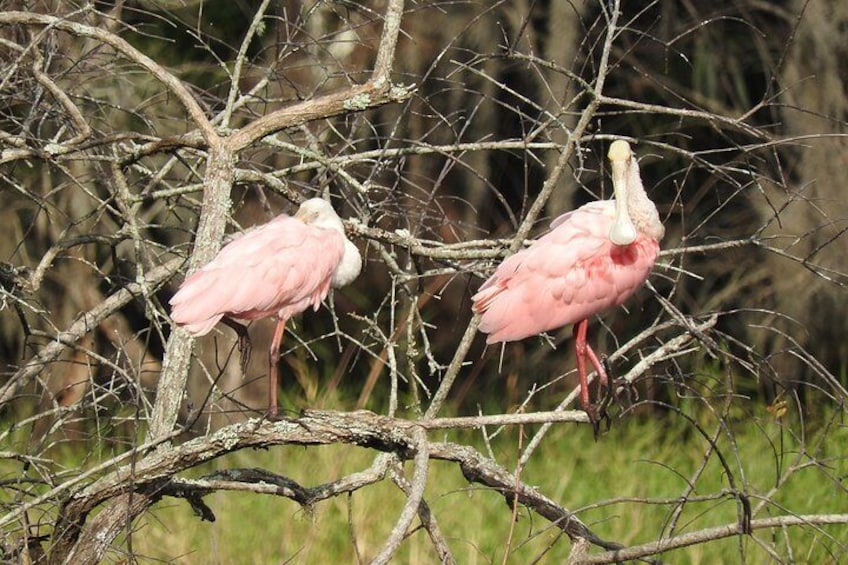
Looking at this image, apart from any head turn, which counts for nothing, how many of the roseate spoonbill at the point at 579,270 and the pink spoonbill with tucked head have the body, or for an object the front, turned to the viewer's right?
2

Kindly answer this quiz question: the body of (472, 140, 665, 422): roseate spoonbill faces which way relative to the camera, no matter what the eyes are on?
to the viewer's right

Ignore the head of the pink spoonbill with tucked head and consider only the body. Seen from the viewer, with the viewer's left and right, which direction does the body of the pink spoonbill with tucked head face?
facing to the right of the viewer

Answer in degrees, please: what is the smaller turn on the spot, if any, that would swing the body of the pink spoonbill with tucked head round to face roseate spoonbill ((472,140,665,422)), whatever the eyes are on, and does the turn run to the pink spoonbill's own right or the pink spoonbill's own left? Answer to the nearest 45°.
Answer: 0° — it already faces it

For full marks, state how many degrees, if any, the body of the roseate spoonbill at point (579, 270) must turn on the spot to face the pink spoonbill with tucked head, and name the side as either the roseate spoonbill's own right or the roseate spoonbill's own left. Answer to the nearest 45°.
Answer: approximately 180°
